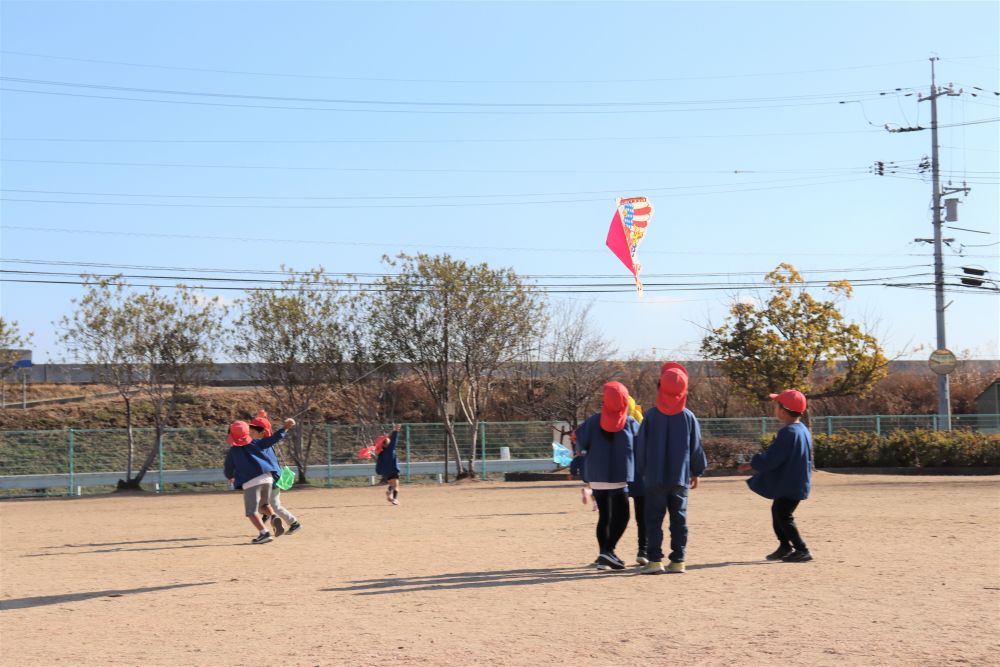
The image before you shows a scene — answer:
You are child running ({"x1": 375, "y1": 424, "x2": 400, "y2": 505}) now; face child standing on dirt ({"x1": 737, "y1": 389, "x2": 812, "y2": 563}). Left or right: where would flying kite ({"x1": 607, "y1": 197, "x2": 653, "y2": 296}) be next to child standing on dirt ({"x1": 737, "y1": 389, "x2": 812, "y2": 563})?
left

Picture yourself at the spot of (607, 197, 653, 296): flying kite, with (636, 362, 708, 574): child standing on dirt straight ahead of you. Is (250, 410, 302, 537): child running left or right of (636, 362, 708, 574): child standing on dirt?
right

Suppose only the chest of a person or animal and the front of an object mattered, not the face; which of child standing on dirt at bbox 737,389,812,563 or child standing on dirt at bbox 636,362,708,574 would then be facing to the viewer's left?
child standing on dirt at bbox 737,389,812,563

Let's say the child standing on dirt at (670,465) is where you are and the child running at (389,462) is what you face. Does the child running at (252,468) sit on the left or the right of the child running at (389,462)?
left

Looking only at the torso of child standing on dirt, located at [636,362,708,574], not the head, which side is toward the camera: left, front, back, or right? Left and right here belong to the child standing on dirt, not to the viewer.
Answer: back

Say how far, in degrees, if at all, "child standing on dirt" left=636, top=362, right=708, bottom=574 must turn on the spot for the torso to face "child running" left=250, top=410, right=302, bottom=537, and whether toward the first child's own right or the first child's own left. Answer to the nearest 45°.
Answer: approximately 45° to the first child's own left

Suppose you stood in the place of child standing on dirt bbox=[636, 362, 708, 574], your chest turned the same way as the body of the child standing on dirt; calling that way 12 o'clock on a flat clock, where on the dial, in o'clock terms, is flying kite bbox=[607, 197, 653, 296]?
The flying kite is roughly at 12 o'clock from the child standing on dirt.
